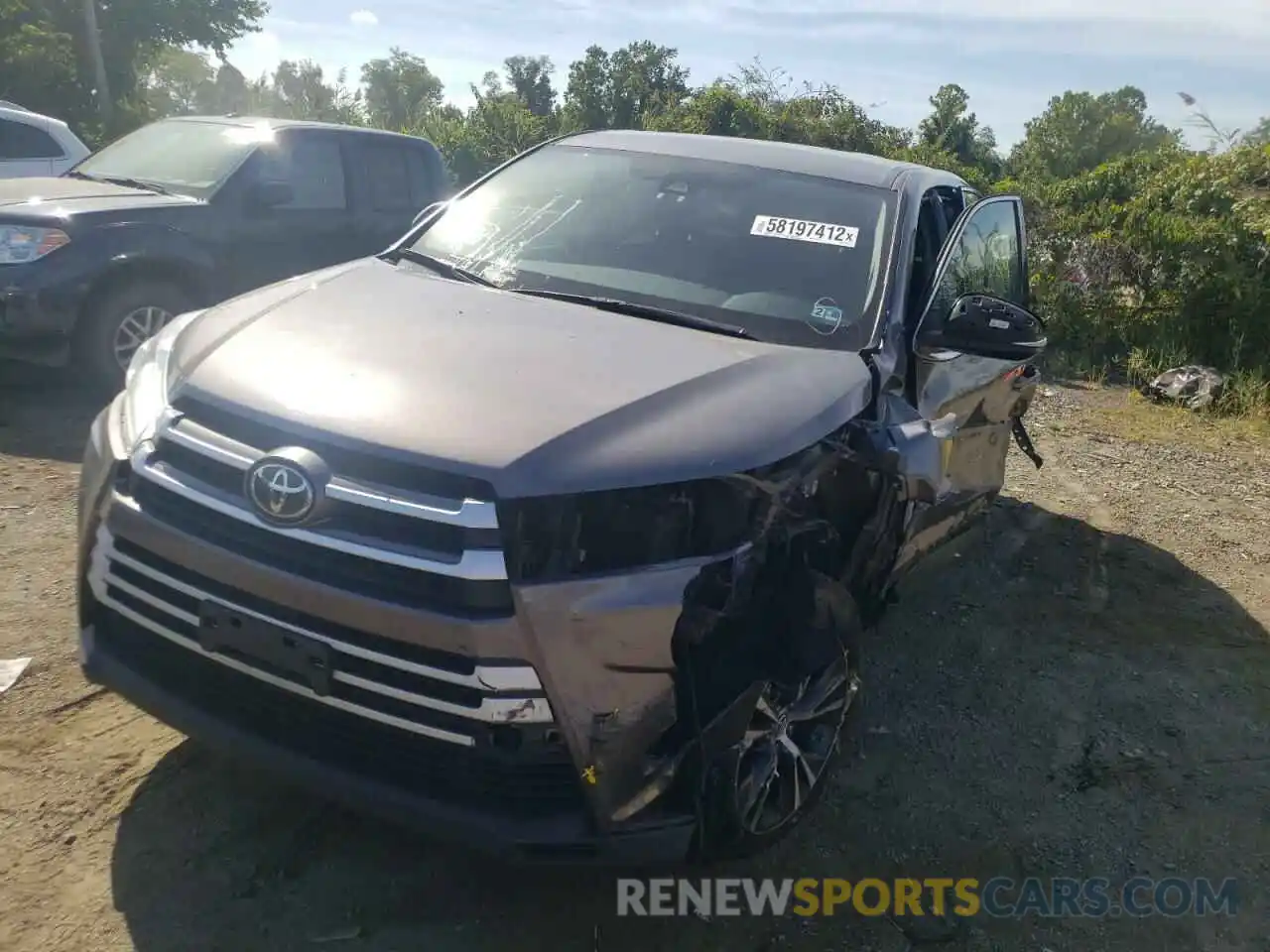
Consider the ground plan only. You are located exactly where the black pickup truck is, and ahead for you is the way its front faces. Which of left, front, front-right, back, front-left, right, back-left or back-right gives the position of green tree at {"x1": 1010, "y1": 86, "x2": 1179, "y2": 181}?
back

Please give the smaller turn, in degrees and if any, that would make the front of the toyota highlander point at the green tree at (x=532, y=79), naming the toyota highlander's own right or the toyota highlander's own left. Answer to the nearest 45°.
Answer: approximately 135° to the toyota highlander's own right

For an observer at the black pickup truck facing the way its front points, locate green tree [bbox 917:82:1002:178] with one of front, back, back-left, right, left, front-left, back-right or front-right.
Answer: back

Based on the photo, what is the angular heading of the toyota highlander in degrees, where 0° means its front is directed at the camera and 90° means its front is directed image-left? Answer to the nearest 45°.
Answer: approximately 45°

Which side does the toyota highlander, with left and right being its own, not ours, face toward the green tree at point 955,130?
back

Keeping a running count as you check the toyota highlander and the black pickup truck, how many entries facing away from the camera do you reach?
0
